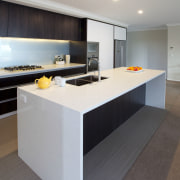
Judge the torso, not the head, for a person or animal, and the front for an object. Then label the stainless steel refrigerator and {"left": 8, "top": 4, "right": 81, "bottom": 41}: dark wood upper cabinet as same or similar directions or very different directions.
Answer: same or similar directions

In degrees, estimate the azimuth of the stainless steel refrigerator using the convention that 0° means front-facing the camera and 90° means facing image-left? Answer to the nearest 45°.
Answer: approximately 315°

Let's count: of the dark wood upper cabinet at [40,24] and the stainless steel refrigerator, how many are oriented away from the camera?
0

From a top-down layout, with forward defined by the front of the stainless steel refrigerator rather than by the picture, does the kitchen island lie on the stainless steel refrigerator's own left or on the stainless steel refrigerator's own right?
on the stainless steel refrigerator's own right

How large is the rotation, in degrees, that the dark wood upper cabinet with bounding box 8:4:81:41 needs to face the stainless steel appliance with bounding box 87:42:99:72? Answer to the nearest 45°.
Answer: approximately 90° to its left

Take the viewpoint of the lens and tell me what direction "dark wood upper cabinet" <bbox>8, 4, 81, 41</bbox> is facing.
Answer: facing the viewer and to the right of the viewer

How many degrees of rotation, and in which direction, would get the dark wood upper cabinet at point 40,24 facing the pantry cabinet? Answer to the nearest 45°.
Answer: approximately 90° to its left
